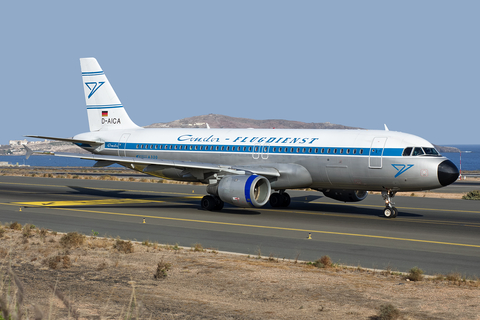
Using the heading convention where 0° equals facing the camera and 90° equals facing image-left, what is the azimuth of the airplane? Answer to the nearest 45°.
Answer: approximately 315°

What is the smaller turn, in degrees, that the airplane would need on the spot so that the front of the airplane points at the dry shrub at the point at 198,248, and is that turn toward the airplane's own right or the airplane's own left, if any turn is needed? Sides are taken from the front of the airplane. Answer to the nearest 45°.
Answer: approximately 45° to the airplane's own right

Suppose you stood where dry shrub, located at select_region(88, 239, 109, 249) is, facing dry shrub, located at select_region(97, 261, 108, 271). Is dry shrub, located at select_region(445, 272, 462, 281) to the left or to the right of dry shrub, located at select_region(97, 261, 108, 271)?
left

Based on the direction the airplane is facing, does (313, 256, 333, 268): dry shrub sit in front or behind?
in front

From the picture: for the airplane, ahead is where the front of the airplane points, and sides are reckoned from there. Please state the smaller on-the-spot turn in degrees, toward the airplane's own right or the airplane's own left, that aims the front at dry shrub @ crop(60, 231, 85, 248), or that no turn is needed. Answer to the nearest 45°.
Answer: approximately 90° to the airplane's own right

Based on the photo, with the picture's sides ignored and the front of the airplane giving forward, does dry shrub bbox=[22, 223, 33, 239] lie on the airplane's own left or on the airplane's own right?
on the airplane's own right

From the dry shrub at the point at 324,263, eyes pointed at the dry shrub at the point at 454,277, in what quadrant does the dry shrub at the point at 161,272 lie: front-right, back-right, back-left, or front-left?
back-right

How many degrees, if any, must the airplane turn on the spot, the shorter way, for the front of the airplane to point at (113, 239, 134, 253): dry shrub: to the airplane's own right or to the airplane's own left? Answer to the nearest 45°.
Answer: approximately 90° to the airplane's own right

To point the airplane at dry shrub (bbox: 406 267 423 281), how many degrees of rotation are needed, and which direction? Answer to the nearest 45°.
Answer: approximately 45° to its right

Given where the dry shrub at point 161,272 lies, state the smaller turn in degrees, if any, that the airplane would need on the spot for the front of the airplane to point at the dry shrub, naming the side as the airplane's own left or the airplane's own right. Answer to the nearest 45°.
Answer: approximately 45° to the airplane's own right
